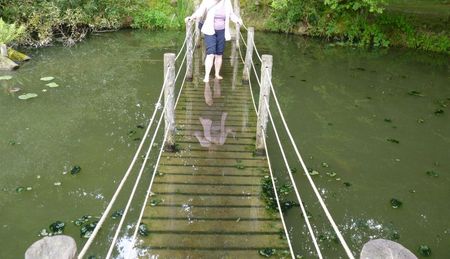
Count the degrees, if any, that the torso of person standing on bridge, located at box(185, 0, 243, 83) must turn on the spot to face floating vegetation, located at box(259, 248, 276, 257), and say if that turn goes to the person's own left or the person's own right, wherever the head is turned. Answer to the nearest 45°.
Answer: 0° — they already face it

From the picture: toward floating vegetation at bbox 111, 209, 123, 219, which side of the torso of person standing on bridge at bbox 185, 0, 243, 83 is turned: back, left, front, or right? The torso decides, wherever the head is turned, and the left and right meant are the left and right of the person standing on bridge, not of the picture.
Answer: front

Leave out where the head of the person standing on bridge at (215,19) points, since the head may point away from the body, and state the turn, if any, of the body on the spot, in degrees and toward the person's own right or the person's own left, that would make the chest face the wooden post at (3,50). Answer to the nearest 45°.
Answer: approximately 135° to the person's own right

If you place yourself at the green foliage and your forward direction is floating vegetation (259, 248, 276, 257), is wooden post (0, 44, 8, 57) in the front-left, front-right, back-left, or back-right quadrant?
front-right

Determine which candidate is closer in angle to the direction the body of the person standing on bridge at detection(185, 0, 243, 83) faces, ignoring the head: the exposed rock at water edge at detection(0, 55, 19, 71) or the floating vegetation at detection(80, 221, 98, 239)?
the floating vegetation

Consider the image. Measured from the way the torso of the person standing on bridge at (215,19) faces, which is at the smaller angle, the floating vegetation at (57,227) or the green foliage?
the floating vegetation

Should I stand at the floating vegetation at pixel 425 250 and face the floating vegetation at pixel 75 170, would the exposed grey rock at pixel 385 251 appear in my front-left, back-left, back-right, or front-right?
front-left

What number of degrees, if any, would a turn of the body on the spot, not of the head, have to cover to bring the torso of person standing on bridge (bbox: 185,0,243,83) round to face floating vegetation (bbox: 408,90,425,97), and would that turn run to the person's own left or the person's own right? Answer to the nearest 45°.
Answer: approximately 135° to the person's own left

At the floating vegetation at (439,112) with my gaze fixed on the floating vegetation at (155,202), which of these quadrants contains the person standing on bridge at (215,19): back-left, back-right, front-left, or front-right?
front-right

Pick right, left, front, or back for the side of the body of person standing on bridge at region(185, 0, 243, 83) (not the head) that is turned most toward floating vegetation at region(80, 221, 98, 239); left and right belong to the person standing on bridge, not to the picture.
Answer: front

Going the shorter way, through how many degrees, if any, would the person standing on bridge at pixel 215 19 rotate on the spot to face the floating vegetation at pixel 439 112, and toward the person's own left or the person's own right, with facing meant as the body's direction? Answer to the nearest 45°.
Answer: approximately 90° to the person's own left

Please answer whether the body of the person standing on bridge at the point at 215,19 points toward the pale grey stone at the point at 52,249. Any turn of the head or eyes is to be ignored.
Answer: yes

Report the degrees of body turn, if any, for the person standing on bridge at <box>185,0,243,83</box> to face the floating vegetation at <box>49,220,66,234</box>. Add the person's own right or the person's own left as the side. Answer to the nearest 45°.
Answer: approximately 45° to the person's own right

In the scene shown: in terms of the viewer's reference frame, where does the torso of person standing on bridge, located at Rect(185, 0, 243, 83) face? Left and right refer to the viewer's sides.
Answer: facing the viewer

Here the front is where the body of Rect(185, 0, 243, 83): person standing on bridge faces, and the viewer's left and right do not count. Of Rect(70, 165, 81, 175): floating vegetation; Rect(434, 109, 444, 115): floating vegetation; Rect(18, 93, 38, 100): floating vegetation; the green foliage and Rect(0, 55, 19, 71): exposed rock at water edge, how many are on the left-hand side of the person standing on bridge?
1
